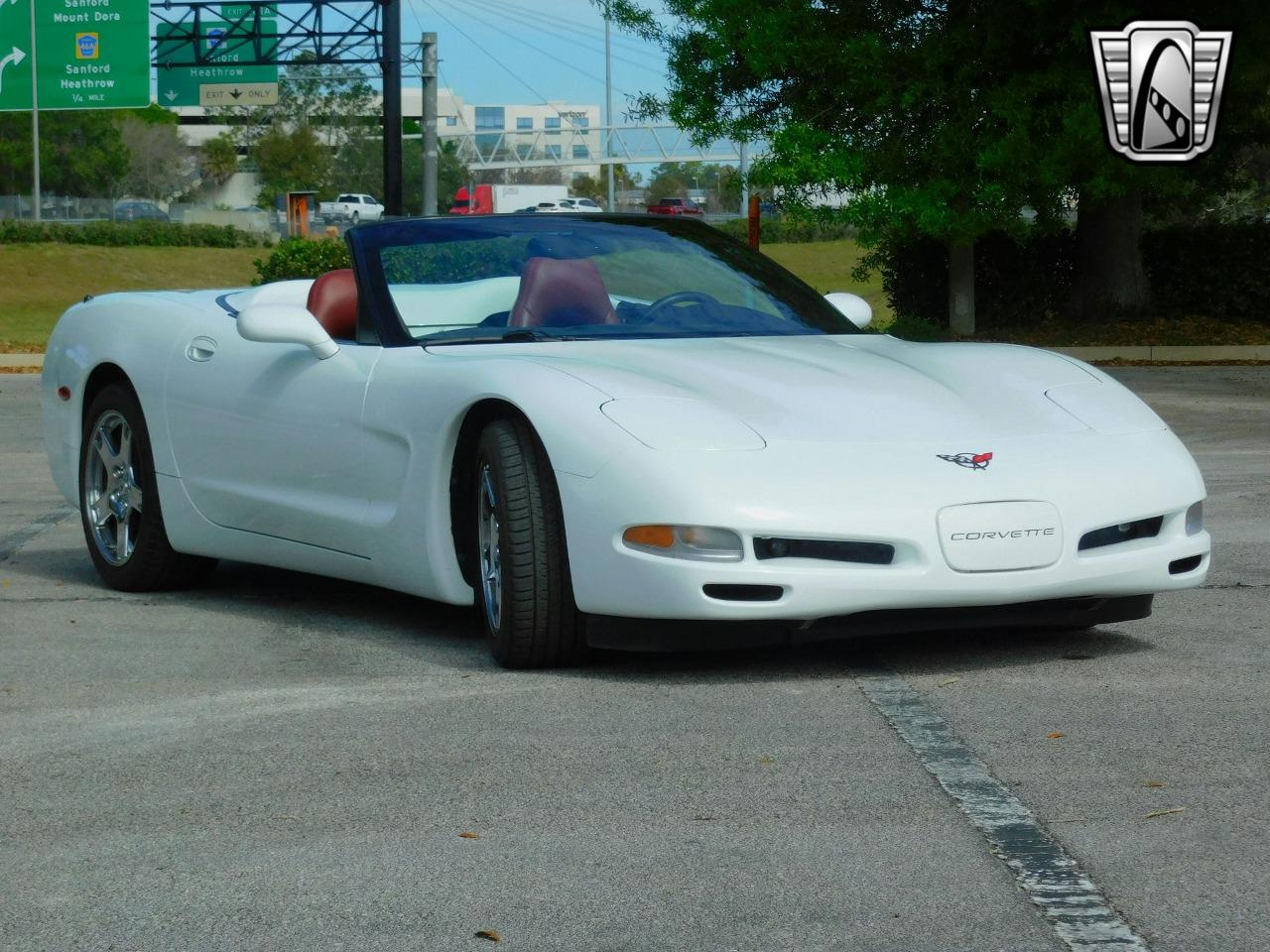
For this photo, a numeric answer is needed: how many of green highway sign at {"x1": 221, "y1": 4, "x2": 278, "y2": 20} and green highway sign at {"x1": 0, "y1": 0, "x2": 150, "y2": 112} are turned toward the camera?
2

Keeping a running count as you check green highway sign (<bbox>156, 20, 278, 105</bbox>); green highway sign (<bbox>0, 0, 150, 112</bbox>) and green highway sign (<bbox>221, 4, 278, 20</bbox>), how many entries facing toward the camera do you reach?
3

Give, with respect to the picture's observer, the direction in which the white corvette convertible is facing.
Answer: facing the viewer and to the right of the viewer

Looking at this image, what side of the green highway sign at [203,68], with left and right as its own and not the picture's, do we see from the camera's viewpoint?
front

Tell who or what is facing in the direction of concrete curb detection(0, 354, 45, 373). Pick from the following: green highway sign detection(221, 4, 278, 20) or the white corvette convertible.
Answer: the green highway sign

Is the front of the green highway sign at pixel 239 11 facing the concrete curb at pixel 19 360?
yes

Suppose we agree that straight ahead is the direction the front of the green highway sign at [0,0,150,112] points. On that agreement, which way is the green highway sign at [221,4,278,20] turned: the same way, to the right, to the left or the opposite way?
the same way

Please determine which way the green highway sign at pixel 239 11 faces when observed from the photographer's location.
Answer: facing the viewer

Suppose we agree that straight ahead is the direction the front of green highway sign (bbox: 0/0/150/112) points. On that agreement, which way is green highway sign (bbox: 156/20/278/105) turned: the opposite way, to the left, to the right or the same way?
the same way

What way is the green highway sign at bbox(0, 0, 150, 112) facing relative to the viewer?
toward the camera

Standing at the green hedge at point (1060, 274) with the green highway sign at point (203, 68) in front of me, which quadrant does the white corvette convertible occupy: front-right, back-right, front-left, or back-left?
back-left
